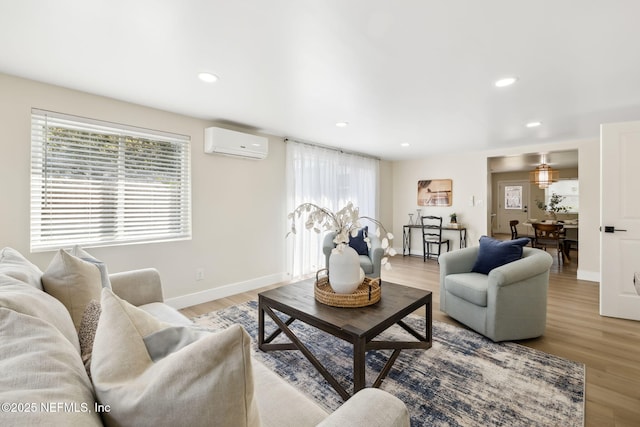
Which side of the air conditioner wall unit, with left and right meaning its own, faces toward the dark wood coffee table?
front

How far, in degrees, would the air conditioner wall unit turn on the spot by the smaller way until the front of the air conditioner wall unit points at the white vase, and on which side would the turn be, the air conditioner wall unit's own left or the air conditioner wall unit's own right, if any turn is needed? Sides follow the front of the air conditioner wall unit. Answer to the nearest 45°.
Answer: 0° — it already faces it

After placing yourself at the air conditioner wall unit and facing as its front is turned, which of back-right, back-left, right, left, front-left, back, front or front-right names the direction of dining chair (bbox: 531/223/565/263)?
front-left

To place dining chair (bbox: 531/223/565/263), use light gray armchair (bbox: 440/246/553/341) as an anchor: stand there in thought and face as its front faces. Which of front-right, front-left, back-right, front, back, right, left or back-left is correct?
back-right

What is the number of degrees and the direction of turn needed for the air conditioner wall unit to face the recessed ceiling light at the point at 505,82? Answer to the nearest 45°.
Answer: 0° — it already faces it

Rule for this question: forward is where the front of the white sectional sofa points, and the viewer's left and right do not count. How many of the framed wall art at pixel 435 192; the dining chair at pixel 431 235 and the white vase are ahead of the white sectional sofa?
3

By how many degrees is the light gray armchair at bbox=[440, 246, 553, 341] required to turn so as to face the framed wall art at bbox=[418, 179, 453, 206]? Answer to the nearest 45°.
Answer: approximately 135° to its right

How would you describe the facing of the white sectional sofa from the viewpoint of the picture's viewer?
facing away from the viewer and to the right of the viewer

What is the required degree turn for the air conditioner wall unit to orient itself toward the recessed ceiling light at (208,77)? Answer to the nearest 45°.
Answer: approximately 45° to its right

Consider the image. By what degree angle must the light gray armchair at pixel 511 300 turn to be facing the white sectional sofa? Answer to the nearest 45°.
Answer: approximately 45° to its left

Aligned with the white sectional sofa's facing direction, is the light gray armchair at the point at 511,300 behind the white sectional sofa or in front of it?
in front

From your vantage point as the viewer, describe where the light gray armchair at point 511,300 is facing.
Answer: facing the viewer and to the left of the viewer

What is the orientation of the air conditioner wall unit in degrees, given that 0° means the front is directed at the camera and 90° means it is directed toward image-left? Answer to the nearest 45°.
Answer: approximately 315°

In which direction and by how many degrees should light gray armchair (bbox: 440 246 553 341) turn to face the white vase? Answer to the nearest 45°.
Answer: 0° — it already faces it
